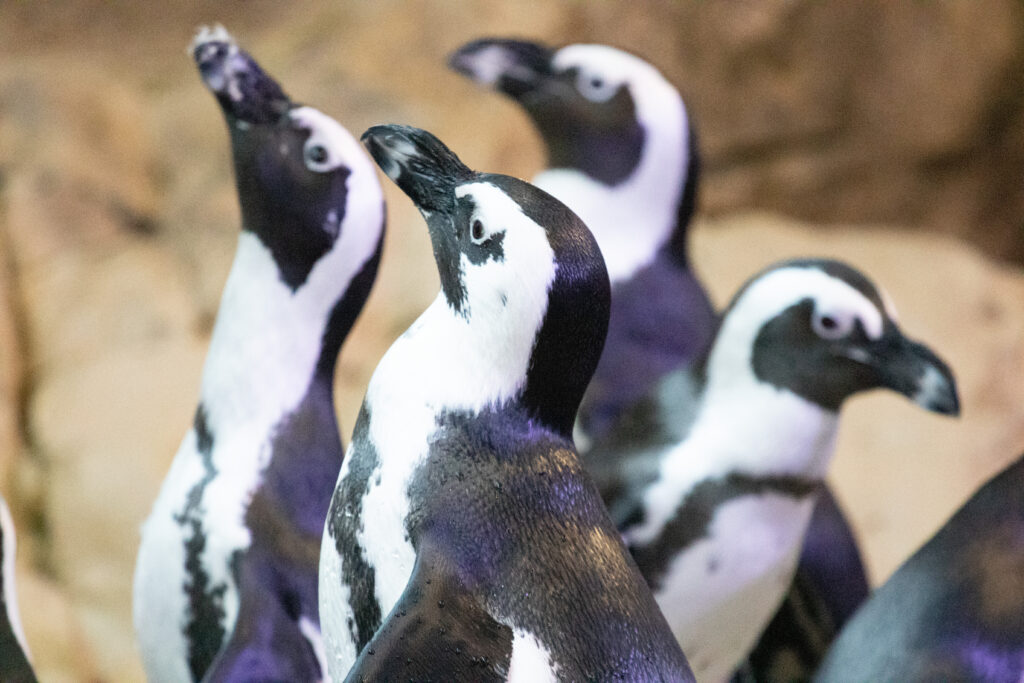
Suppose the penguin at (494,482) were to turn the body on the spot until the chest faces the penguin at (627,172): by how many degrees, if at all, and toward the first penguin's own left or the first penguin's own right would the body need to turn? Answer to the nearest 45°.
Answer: approximately 90° to the first penguin's own right

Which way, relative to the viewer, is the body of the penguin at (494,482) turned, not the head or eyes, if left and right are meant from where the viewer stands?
facing to the left of the viewer

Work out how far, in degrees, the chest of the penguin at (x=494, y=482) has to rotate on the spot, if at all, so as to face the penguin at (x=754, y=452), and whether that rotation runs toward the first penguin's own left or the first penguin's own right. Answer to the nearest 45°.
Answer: approximately 135° to the first penguin's own right

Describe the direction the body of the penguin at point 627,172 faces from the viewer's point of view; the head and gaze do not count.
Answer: to the viewer's left

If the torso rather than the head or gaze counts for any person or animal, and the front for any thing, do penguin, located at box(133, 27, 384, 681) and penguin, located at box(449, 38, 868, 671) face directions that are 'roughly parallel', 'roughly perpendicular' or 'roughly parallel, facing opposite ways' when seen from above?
roughly parallel

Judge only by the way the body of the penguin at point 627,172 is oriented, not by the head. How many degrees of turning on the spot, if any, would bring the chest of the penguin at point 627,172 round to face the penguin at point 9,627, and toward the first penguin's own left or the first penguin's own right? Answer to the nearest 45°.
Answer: approximately 45° to the first penguin's own left
